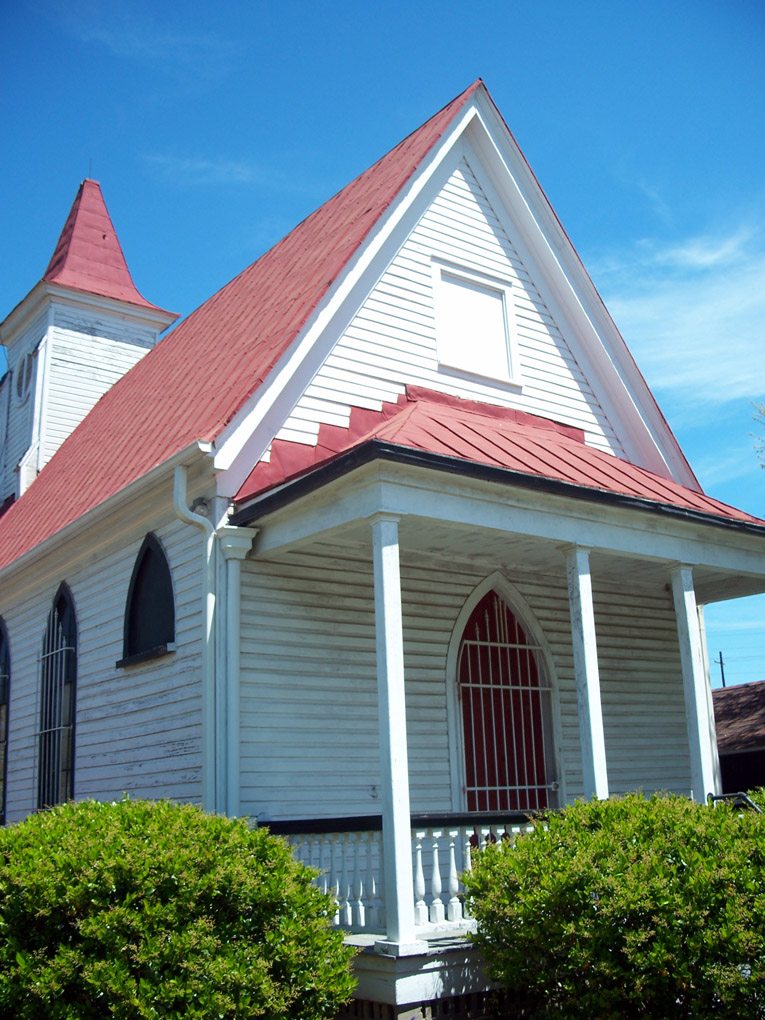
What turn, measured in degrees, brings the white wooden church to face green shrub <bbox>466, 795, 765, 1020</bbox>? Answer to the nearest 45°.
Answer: approximately 45° to its right

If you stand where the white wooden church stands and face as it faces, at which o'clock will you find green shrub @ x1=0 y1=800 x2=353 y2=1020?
The green shrub is roughly at 2 o'clock from the white wooden church.

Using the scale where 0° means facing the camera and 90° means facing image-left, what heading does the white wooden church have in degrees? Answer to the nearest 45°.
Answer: approximately 315°
